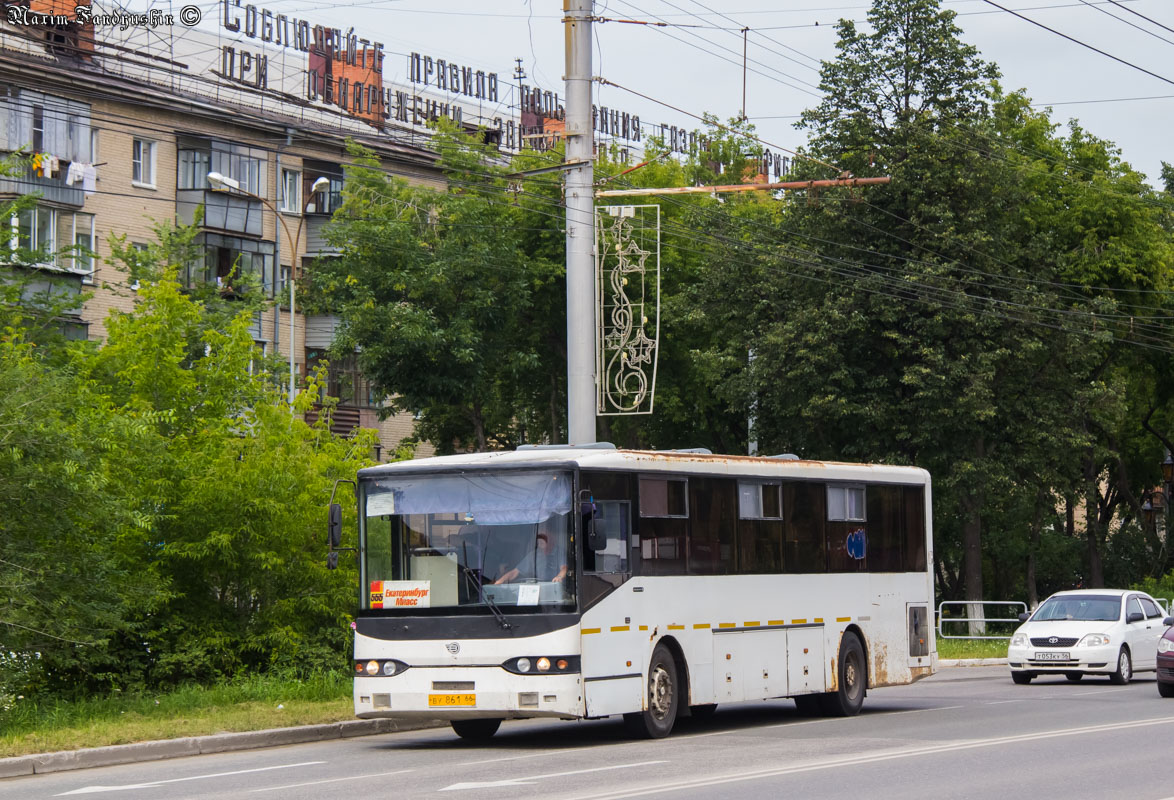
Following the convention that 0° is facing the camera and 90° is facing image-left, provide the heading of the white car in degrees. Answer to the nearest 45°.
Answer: approximately 45°

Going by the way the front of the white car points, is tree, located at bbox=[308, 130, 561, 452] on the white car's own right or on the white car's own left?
on the white car's own right

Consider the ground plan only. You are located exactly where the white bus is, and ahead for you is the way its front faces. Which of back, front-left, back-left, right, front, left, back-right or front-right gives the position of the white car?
back

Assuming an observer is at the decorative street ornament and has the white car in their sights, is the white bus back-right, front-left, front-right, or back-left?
back-right

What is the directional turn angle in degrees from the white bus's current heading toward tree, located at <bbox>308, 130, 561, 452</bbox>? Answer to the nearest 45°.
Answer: approximately 135° to its right
